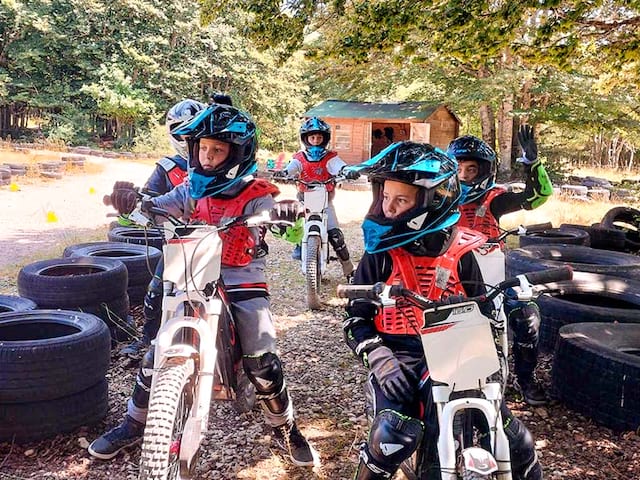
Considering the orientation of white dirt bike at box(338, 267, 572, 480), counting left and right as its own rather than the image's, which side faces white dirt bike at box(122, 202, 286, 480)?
right

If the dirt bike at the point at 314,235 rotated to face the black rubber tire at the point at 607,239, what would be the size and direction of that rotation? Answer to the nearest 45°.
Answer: approximately 135° to its left

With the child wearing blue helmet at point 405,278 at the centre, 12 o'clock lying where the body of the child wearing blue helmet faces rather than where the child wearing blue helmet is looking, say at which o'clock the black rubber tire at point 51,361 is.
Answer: The black rubber tire is roughly at 2 o'clock from the child wearing blue helmet.

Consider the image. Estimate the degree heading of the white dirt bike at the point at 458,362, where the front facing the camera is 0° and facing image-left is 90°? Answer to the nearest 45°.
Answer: approximately 0°

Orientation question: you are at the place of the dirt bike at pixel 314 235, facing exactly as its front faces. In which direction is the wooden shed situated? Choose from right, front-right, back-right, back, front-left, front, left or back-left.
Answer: back

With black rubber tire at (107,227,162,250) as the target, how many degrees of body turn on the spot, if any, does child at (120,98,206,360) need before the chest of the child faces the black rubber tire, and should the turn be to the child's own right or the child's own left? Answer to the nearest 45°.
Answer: approximately 135° to the child's own right

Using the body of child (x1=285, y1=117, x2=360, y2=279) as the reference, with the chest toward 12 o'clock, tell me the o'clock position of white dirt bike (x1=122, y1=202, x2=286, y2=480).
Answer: The white dirt bike is roughly at 12 o'clock from the child.

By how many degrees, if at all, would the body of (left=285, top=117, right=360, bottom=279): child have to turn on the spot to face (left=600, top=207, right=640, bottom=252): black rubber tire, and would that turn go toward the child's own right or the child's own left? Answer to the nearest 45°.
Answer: approximately 135° to the child's own left

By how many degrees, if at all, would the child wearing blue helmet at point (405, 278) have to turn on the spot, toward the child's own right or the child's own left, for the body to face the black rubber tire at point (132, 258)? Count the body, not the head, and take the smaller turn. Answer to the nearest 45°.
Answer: approximately 90° to the child's own right

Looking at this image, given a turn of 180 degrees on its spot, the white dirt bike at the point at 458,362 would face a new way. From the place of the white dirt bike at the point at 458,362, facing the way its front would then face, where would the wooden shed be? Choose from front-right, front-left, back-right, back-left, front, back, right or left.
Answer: front

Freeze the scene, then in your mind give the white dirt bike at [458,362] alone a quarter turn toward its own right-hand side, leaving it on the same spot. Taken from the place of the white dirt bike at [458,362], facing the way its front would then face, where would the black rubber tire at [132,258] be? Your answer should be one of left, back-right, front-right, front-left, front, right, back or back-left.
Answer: front-right
